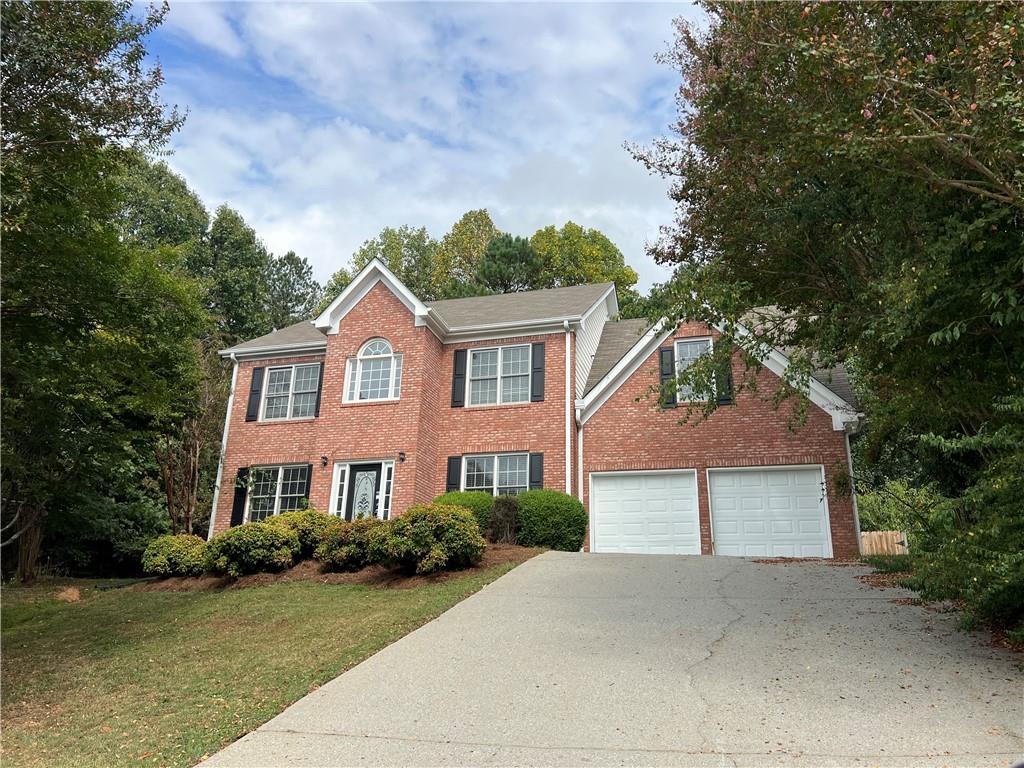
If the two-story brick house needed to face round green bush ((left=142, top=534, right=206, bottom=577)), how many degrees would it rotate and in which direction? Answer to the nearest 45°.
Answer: approximately 90° to its right

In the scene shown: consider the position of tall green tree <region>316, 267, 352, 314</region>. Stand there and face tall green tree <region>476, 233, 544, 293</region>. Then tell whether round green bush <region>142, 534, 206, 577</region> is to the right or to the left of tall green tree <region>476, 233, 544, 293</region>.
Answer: right

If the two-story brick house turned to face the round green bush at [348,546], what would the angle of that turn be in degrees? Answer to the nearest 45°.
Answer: approximately 45° to its right

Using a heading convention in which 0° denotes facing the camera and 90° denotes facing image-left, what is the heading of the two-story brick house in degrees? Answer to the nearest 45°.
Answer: approximately 0°

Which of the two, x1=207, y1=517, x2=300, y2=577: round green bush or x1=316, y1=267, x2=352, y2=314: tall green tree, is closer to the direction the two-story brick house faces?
the round green bush

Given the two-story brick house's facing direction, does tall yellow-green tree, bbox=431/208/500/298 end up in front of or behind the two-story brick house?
behind

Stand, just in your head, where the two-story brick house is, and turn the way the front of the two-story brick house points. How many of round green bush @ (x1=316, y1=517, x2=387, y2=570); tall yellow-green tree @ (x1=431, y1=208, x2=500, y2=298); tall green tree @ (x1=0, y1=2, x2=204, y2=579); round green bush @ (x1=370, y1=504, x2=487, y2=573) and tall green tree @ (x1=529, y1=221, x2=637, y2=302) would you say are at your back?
2

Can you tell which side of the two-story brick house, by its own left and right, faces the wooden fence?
left

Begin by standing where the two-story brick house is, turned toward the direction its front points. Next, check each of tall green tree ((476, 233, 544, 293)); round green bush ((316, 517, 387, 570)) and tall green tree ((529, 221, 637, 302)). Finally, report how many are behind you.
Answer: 2

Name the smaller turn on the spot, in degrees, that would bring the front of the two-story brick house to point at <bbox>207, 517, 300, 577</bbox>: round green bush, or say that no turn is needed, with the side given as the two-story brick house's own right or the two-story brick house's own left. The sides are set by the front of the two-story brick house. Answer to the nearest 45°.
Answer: approximately 45° to the two-story brick house's own right

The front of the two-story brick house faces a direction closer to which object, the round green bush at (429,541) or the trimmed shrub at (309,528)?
the round green bush

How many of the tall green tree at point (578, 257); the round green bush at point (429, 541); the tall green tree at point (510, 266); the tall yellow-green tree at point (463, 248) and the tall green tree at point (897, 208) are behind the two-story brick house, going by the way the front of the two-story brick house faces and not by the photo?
3

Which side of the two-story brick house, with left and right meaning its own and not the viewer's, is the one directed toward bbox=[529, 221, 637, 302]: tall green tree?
back

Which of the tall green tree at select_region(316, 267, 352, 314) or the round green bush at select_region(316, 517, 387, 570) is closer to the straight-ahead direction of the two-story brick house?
the round green bush

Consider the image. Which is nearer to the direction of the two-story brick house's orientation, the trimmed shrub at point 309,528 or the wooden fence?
the trimmed shrub

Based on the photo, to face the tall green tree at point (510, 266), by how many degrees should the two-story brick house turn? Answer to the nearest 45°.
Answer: approximately 180°

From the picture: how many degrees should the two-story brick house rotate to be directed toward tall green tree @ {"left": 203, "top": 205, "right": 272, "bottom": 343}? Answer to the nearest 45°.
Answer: approximately 135° to its right
